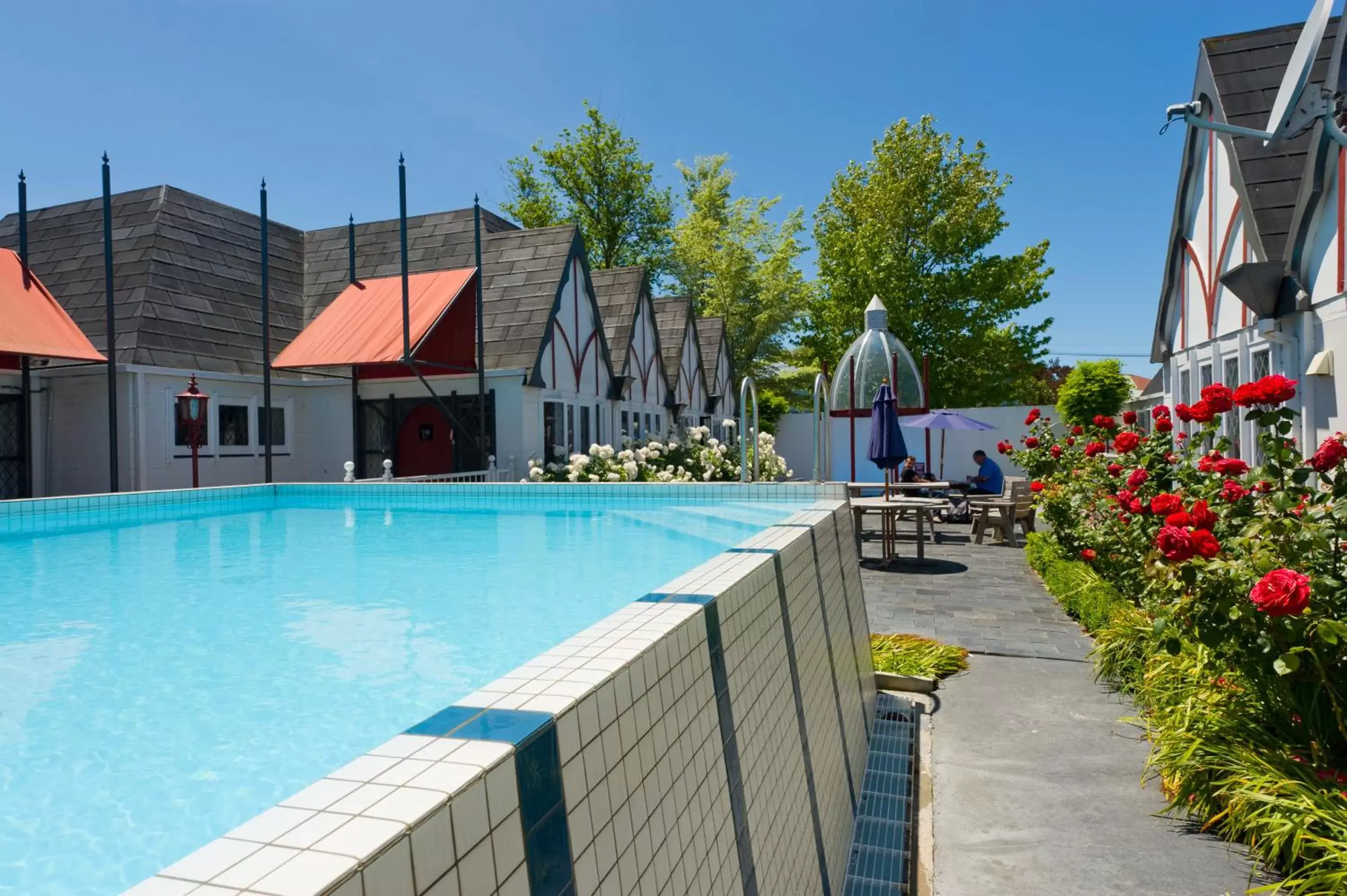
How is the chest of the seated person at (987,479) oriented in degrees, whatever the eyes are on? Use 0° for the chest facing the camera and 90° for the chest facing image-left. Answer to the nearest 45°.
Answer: approximately 90°

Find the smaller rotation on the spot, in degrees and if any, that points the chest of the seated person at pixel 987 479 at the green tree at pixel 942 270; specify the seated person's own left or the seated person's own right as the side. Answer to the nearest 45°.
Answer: approximately 90° to the seated person's own right

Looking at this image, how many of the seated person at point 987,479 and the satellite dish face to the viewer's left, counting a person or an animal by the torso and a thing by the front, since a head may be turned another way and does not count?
2

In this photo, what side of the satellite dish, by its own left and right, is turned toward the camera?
left

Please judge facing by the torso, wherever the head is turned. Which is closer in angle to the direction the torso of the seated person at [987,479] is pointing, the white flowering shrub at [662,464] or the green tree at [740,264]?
the white flowering shrub
